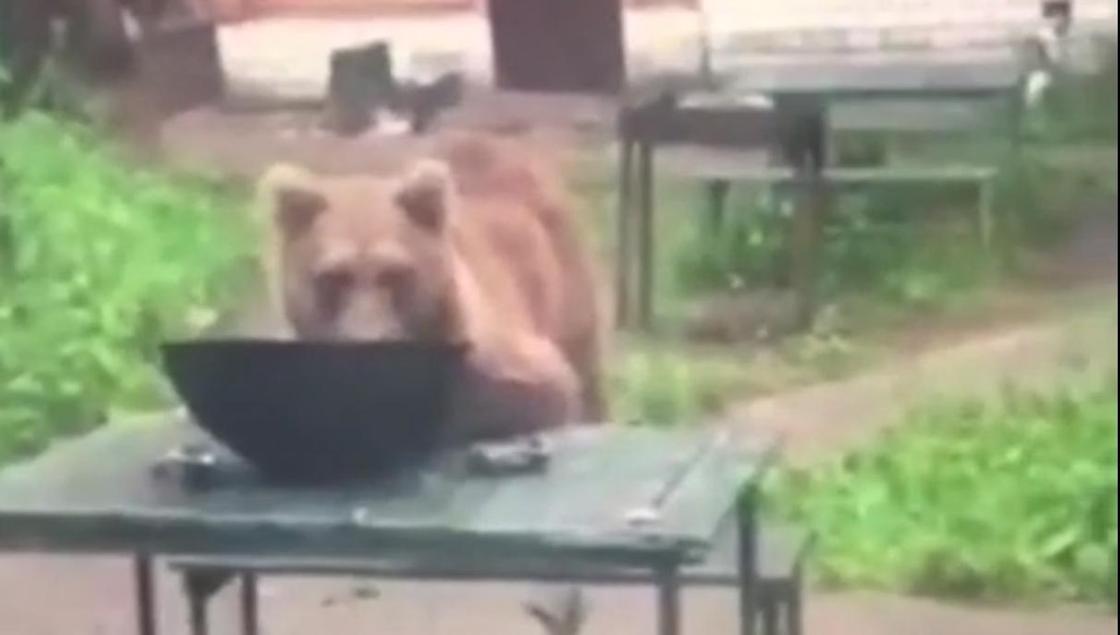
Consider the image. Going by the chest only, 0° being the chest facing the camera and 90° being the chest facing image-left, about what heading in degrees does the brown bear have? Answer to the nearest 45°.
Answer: approximately 45°
